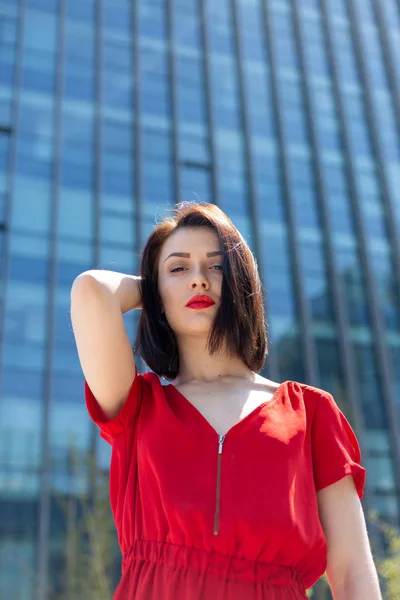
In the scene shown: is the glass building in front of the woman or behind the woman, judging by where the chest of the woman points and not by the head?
behind

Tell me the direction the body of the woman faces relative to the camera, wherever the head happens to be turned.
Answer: toward the camera

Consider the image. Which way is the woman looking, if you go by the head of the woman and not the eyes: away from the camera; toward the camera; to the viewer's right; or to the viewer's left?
toward the camera
